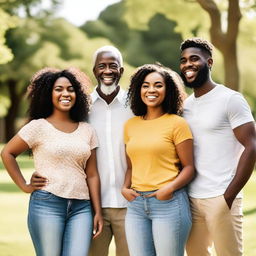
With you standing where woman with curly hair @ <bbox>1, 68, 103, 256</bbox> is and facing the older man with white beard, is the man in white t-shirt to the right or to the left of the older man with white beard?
right

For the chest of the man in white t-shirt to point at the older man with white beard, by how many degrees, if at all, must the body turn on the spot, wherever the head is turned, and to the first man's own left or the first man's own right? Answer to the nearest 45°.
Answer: approximately 45° to the first man's own right

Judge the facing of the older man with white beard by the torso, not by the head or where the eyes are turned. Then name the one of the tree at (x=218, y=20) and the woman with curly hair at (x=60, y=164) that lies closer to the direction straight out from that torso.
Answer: the woman with curly hair

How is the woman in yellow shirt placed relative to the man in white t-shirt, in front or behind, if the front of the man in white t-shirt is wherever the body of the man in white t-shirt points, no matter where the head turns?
in front

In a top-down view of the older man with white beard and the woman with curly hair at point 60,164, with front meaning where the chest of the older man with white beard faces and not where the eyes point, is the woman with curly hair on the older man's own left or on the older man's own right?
on the older man's own right

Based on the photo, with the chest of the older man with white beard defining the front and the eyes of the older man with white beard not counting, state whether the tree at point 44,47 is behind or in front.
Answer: behind

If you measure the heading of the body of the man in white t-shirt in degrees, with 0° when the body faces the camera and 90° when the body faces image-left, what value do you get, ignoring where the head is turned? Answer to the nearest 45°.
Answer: approximately 45°

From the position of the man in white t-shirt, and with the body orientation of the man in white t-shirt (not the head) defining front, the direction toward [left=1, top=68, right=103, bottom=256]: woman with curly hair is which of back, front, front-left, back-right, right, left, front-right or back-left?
front-right

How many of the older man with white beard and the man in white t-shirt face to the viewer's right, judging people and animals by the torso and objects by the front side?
0

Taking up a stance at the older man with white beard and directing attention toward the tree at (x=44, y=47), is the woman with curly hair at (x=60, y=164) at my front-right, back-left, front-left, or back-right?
back-left

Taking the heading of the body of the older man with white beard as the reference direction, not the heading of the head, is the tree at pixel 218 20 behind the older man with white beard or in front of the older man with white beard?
behind

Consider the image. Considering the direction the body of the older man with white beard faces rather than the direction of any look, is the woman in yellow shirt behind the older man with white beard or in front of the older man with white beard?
in front

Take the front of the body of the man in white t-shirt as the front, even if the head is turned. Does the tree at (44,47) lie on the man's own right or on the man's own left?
on the man's own right
